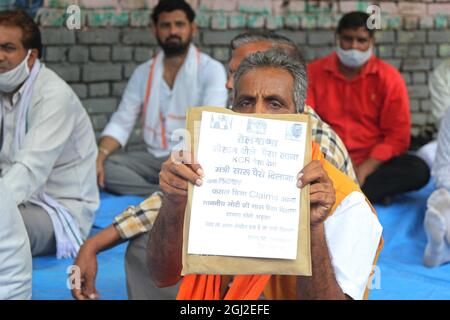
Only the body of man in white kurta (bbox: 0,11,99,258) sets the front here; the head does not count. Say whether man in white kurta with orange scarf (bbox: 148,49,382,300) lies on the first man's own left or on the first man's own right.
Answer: on the first man's own left

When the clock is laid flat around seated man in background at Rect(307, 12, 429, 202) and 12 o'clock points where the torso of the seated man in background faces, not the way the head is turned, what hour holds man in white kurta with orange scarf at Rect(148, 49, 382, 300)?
The man in white kurta with orange scarf is roughly at 12 o'clock from the seated man in background.

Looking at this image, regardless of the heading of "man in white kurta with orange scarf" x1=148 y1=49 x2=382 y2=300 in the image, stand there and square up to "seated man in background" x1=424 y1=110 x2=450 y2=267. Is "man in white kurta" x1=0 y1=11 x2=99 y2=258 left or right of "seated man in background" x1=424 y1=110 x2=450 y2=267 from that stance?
left

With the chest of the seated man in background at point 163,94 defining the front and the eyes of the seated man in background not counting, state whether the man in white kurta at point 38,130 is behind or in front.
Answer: in front

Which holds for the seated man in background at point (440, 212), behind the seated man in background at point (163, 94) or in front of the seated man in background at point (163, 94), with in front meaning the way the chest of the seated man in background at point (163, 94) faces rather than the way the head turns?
in front

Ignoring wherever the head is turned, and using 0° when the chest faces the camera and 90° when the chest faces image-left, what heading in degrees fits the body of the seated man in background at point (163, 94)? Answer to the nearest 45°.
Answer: approximately 0°

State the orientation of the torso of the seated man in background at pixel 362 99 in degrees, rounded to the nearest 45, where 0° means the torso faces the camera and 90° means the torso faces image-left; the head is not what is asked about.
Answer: approximately 0°

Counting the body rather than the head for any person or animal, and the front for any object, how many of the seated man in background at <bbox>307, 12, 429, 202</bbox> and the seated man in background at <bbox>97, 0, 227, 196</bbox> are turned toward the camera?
2
